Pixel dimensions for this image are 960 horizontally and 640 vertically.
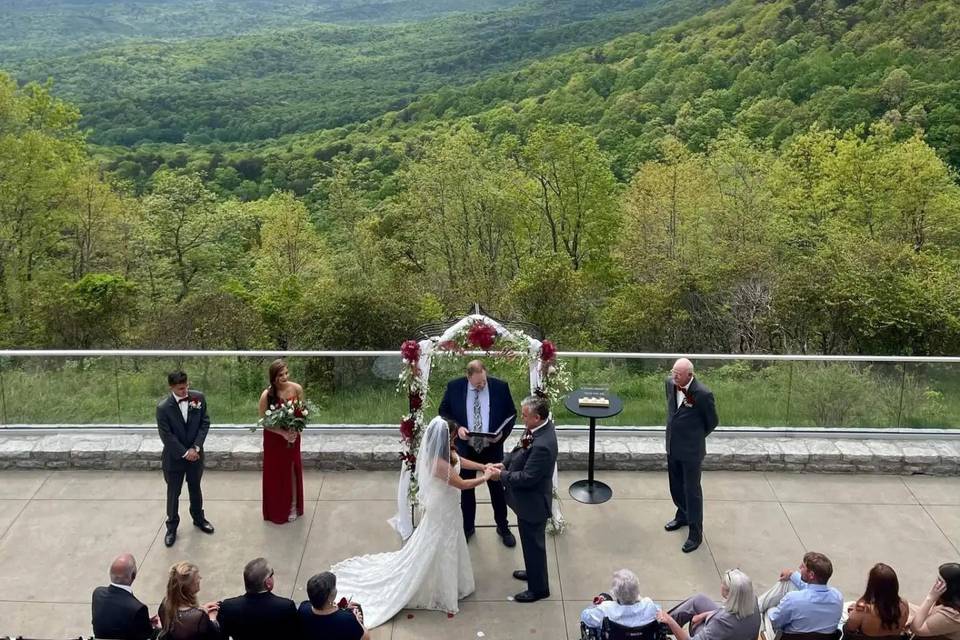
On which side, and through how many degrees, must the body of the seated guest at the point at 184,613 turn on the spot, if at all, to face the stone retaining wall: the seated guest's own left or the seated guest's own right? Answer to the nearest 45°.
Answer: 0° — they already face it

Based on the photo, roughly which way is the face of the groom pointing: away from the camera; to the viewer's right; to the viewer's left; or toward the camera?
to the viewer's left

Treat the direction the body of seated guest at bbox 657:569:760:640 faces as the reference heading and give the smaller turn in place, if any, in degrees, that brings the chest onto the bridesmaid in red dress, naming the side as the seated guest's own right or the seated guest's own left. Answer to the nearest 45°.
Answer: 0° — they already face them

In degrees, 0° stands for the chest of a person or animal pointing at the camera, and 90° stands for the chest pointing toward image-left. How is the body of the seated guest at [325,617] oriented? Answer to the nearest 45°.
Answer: approximately 225°

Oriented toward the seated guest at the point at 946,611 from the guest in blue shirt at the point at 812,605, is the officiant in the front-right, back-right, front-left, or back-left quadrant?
back-left

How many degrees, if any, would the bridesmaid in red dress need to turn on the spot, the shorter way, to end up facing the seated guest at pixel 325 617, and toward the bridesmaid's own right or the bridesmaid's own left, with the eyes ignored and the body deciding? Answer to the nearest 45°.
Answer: approximately 45° to the bridesmaid's own right

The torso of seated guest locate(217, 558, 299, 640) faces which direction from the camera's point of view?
away from the camera

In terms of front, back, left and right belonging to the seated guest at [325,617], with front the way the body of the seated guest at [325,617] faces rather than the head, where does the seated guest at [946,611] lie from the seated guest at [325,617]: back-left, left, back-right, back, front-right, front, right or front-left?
front-right

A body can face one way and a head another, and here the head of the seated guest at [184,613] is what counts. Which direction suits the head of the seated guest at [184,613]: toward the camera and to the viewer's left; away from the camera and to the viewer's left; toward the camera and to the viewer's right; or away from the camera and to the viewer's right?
away from the camera and to the viewer's right

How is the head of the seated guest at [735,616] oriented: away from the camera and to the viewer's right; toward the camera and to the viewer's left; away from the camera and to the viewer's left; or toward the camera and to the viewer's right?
away from the camera and to the viewer's left

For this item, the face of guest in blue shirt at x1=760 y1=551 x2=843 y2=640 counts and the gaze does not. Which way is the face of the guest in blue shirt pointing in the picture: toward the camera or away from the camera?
away from the camera

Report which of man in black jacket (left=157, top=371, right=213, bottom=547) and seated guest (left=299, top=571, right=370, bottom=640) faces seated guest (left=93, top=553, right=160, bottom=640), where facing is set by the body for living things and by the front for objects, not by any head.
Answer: the man in black jacket

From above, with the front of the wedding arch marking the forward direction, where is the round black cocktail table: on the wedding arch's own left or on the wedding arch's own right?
on the wedding arch's own left

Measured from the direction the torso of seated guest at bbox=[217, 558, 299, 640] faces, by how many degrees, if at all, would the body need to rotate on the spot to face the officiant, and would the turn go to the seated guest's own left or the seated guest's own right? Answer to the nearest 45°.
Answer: approximately 45° to the seated guest's own right

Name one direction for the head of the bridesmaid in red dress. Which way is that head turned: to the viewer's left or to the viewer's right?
to the viewer's right

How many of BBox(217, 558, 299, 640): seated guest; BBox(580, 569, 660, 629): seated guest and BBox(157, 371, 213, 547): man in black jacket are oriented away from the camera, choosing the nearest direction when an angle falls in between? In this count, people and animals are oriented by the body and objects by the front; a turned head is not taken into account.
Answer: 2
